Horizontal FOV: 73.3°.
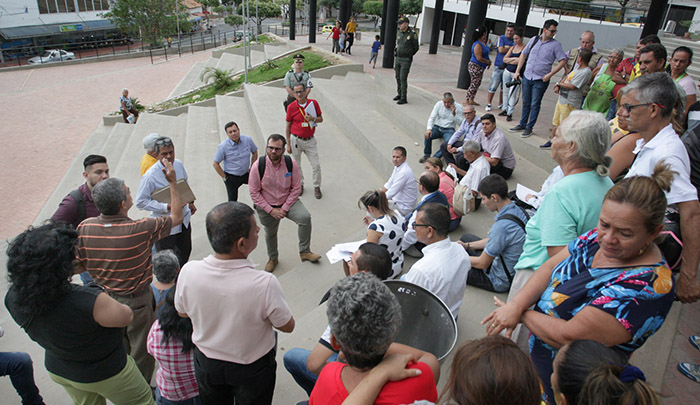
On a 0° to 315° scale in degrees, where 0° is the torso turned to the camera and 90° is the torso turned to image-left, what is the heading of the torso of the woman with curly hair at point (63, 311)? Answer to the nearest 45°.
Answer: approximately 225°

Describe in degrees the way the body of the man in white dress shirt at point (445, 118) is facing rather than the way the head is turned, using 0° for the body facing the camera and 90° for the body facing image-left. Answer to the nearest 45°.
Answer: approximately 45°

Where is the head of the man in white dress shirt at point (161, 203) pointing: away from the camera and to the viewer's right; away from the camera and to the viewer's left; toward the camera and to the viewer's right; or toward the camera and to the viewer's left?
toward the camera and to the viewer's right

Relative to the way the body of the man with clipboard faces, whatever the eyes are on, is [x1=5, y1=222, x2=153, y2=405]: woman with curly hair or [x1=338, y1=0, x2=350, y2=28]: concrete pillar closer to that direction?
the woman with curly hair

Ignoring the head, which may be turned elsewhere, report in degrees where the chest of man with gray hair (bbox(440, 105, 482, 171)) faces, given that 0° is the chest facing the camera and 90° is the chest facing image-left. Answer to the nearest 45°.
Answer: approximately 45°

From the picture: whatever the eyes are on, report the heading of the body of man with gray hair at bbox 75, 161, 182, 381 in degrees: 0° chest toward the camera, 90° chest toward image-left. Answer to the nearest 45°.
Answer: approximately 225°

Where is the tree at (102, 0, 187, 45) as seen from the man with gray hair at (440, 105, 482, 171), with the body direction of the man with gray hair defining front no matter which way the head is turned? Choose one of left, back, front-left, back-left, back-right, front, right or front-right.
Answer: right

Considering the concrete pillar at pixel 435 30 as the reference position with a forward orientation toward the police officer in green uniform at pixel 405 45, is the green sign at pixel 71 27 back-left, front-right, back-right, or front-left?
back-right

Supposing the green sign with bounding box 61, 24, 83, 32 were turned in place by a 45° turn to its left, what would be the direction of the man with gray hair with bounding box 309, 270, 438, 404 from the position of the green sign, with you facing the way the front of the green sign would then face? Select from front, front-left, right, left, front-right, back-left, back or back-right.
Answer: front-right

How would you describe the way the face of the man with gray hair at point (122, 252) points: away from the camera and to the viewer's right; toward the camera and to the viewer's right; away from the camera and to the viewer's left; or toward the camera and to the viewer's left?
away from the camera and to the viewer's right

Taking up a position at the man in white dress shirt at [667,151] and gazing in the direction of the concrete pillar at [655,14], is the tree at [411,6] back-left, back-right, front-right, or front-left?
front-left

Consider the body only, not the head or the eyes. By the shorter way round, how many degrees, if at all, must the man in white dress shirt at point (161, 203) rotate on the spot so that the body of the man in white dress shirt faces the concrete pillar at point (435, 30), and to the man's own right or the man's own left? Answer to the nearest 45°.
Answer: approximately 90° to the man's own left

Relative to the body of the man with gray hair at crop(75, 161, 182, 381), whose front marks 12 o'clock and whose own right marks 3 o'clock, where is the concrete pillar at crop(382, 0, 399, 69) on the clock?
The concrete pillar is roughly at 12 o'clock from the man with gray hair.

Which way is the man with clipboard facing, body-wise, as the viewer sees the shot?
toward the camera
